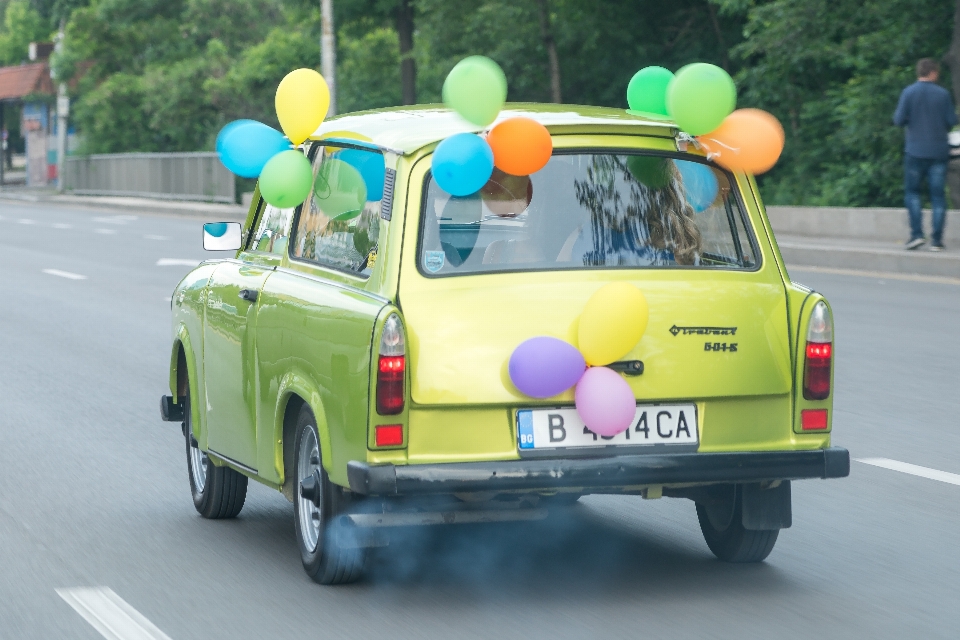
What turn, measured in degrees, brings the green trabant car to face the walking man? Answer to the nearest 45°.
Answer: approximately 45° to its right

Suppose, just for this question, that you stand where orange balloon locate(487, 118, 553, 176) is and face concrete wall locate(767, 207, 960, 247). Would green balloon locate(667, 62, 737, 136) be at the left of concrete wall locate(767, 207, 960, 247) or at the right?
right

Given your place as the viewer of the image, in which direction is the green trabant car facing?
facing away from the viewer and to the left of the viewer
